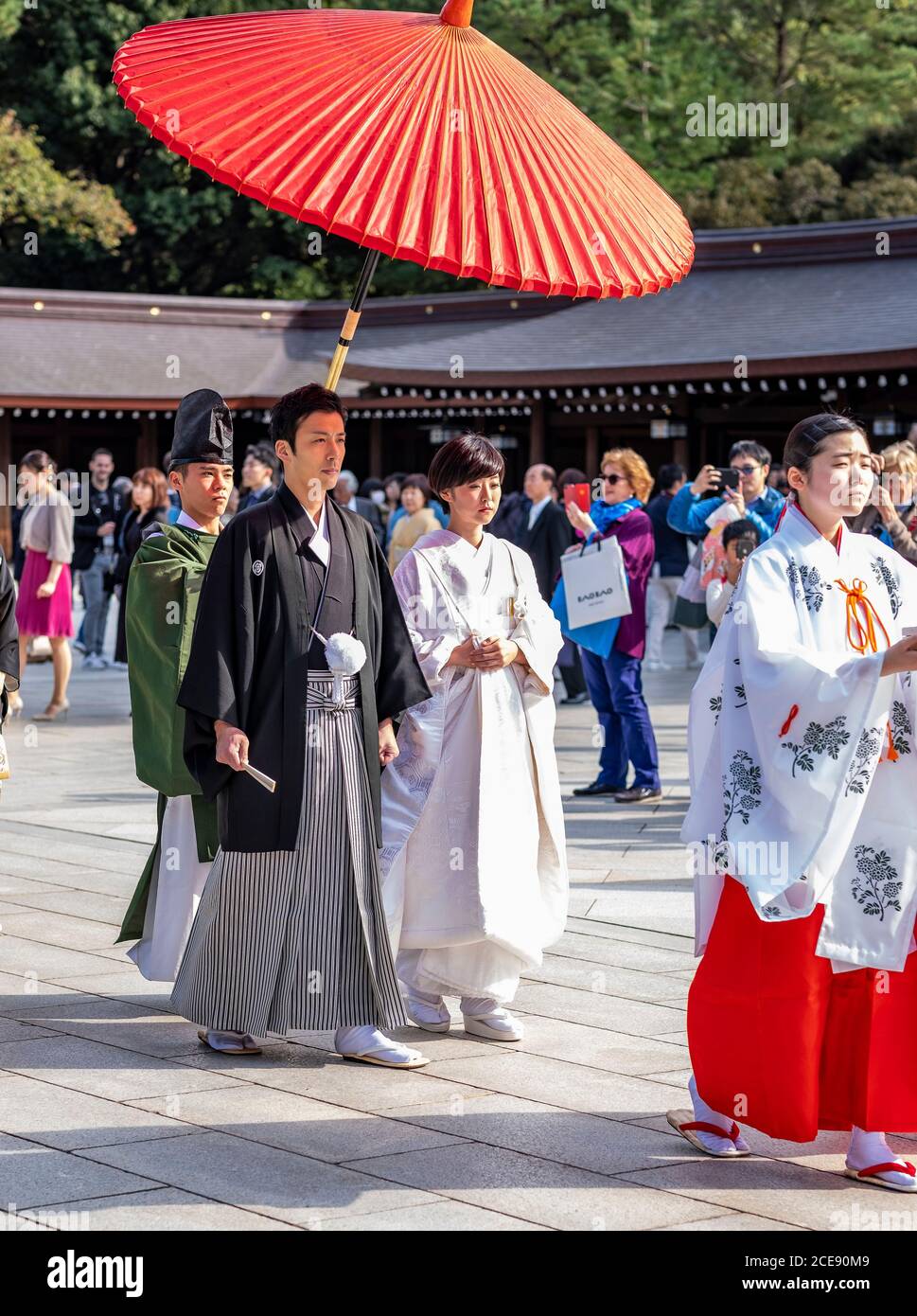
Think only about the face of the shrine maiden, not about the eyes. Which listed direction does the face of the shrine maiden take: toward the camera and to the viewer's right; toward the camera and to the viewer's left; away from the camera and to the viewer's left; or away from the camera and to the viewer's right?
toward the camera and to the viewer's right

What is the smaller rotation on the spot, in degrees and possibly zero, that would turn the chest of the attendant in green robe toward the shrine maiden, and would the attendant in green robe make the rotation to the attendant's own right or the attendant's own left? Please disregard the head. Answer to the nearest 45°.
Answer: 0° — they already face them

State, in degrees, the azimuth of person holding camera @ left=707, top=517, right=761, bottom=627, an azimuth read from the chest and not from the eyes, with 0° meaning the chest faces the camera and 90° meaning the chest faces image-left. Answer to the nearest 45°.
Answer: approximately 0°

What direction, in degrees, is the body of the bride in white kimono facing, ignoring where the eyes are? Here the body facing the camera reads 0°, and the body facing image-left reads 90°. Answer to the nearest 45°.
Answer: approximately 315°

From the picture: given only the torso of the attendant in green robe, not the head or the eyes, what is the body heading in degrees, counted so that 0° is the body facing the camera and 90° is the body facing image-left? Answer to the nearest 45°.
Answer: approximately 315°

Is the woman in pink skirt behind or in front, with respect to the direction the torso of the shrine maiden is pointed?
behind

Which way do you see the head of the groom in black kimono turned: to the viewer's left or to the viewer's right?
to the viewer's right

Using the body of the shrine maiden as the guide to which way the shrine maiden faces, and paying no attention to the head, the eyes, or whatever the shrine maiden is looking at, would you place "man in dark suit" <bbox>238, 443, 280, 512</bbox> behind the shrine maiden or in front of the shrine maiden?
behind
